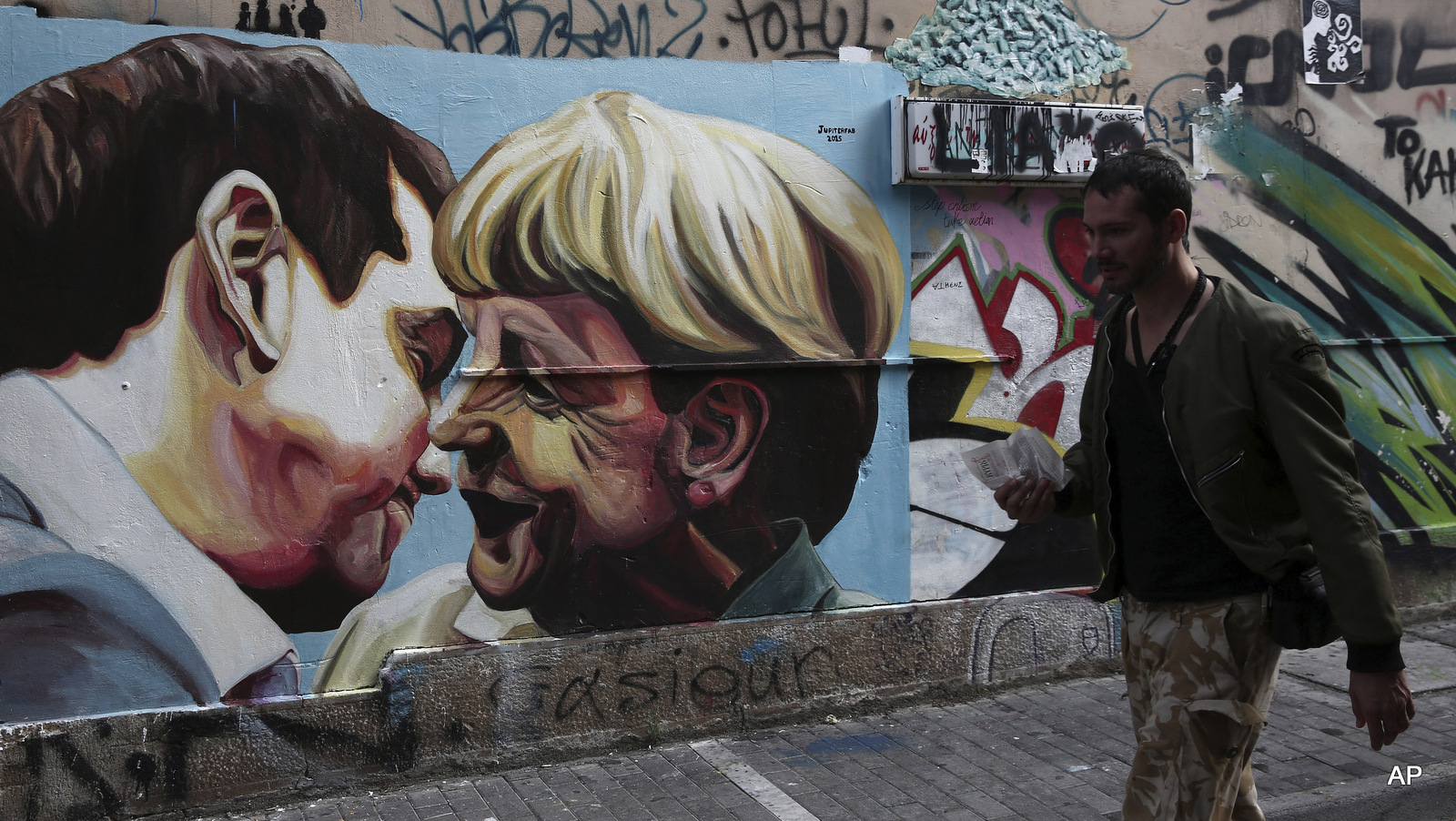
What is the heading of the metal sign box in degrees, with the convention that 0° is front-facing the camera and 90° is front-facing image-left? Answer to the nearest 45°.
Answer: approximately 0°

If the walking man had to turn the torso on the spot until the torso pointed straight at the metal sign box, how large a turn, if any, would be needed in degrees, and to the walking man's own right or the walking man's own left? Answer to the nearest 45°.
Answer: approximately 135° to the walking man's own right

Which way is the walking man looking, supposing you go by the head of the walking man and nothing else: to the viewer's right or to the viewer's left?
to the viewer's left

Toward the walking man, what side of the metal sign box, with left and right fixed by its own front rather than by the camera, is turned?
front
